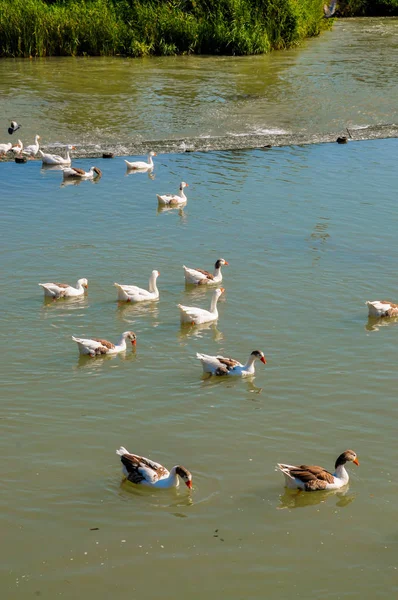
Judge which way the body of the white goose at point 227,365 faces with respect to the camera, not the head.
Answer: to the viewer's right

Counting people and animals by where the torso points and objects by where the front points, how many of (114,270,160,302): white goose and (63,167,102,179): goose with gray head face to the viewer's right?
2

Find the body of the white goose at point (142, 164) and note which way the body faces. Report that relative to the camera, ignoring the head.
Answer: to the viewer's right

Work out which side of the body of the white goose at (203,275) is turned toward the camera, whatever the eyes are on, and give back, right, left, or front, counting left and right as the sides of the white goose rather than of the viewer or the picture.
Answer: right

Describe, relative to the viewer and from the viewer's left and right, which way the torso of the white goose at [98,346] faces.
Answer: facing to the right of the viewer

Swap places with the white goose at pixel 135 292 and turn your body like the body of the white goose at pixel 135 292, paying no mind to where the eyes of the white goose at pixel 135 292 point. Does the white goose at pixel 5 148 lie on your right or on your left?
on your left

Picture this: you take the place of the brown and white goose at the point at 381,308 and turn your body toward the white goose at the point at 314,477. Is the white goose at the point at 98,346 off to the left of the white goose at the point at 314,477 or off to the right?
right

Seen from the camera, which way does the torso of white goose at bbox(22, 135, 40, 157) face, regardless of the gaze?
to the viewer's right

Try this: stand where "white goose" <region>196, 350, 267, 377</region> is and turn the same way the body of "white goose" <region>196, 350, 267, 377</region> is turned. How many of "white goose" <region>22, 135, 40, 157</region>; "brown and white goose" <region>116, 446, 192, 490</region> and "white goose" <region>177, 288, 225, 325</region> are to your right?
1

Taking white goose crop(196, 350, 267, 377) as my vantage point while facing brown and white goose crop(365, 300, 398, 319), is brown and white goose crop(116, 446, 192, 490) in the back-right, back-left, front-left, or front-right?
back-right

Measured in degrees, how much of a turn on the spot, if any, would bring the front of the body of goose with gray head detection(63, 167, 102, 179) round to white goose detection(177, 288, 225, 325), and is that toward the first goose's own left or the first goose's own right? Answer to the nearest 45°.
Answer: approximately 90° to the first goose's own right

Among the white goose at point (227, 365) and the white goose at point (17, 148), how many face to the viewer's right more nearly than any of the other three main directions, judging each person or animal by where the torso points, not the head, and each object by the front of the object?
2

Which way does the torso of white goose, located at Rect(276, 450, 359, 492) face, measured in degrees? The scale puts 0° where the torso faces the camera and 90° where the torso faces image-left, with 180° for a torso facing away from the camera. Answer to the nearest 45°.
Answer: approximately 270°

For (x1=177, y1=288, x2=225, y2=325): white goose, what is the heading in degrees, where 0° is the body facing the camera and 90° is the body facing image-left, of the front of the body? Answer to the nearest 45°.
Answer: approximately 270°

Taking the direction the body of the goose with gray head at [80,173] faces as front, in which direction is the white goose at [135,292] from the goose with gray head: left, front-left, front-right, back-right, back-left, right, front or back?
right

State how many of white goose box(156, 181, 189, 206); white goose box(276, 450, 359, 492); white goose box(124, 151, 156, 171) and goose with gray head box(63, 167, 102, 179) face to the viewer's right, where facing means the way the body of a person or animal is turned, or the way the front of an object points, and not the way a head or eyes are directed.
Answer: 4

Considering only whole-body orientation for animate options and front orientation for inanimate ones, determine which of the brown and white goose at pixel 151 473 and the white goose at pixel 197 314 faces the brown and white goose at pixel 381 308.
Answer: the white goose

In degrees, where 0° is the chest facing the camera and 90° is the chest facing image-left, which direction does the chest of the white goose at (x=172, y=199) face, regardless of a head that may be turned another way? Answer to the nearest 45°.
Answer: approximately 270°

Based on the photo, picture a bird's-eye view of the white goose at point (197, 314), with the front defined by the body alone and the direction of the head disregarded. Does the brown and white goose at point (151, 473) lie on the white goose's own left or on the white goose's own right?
on the white goose's own right
